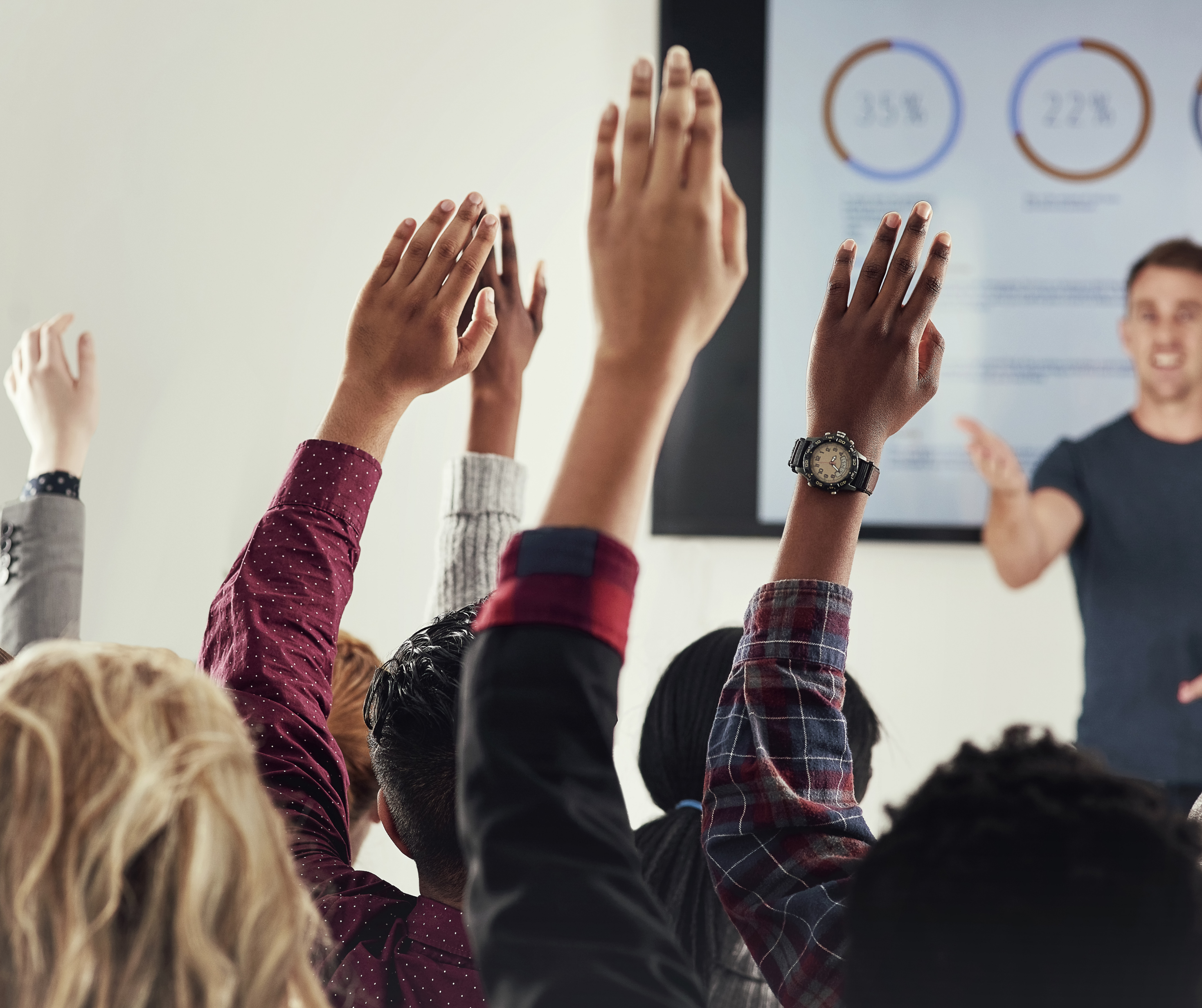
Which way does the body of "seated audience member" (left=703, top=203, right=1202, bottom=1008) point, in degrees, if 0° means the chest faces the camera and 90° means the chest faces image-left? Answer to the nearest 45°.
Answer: approximately 180°

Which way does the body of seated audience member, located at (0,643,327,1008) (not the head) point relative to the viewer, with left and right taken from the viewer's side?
facing away from the viewer and to the right of the viewer

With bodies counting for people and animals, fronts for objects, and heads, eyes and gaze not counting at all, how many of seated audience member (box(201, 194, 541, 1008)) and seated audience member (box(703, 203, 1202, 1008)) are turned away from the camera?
2

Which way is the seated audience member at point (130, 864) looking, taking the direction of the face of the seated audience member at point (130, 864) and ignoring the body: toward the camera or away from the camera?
away from the camera

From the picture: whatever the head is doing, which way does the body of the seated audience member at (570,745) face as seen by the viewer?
away from the camera

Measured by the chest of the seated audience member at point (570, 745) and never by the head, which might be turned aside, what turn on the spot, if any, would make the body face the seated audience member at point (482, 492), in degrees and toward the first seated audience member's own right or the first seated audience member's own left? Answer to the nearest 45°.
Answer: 0° — they already face them

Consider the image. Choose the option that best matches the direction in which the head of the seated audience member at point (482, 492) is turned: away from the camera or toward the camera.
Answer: away from the camera

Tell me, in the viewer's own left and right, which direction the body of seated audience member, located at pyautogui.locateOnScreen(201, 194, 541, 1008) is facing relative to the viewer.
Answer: facing away from the viewer
